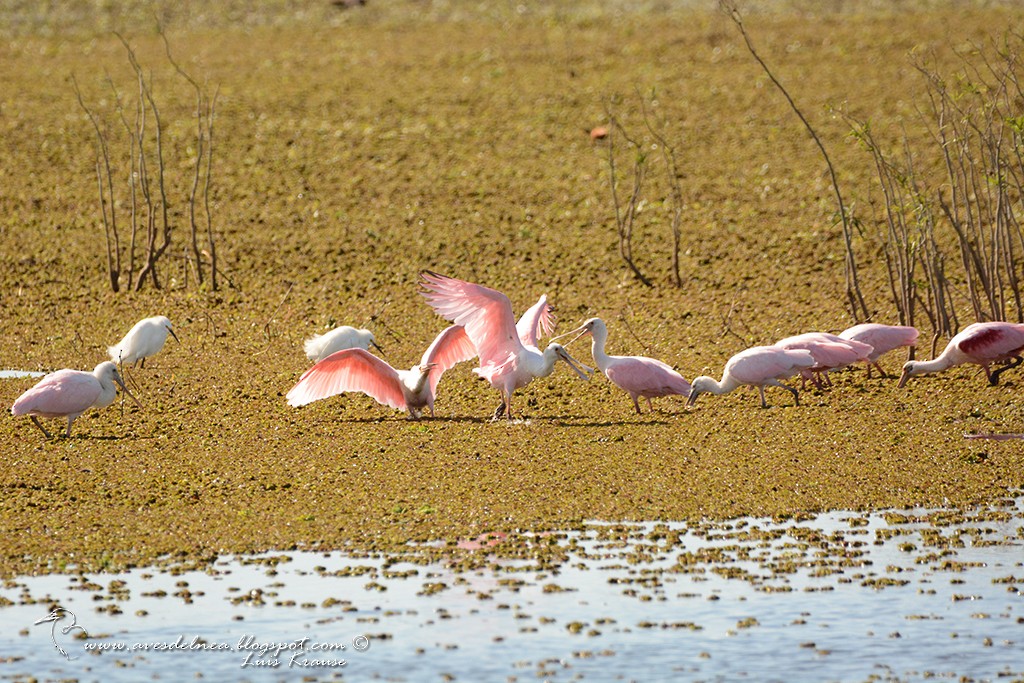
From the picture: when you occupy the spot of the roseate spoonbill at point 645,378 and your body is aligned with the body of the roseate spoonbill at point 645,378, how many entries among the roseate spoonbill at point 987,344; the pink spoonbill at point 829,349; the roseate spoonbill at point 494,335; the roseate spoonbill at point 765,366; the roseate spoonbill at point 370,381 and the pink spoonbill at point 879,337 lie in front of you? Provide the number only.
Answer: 2

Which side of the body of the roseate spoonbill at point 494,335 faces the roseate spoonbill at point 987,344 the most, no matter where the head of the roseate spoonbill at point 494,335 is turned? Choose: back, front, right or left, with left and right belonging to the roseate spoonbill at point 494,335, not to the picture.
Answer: front

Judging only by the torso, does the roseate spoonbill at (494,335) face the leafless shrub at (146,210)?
no

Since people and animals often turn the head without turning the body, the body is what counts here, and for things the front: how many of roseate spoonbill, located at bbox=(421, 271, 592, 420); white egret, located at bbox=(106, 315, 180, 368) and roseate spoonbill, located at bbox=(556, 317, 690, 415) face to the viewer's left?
1

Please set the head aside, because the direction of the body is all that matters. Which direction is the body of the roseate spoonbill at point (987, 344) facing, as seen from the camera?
to the viewer's left

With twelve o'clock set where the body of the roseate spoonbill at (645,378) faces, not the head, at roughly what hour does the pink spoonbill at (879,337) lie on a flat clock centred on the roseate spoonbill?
The pink spoonbill is roughly at 5 o'clock from the roseate spoonbill.

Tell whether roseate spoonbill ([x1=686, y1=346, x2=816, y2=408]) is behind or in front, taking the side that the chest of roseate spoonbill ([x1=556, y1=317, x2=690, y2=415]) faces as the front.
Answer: behind

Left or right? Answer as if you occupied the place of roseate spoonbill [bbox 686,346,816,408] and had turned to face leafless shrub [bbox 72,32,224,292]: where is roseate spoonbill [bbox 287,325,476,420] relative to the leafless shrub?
left

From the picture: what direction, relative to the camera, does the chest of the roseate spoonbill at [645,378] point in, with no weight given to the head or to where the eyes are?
to the viewer's left

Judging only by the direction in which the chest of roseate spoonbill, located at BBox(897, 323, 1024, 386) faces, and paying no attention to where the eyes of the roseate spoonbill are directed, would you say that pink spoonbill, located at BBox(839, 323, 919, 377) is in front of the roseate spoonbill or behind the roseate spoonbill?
in front

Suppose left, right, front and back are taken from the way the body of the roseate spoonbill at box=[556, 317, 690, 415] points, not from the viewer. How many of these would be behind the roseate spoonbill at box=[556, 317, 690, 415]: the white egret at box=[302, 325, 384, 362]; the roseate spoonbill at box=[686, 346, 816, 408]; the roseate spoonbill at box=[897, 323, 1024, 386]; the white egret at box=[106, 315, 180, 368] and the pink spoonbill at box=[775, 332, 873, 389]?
3

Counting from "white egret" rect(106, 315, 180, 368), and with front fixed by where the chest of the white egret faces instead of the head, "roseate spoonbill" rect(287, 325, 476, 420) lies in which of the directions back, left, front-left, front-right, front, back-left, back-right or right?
front-right

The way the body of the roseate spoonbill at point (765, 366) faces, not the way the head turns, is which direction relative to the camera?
to the viewer's left

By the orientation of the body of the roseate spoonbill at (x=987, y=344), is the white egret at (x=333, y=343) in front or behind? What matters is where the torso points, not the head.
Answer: in front

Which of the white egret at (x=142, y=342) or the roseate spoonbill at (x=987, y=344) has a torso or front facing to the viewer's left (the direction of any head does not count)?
the roseate spoonbill

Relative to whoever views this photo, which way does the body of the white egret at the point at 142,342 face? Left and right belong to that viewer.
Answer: facing to the right of the viewer

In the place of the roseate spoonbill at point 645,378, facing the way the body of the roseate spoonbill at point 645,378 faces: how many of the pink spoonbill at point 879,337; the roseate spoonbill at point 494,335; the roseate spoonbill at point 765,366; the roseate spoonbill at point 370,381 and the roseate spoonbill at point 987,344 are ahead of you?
2

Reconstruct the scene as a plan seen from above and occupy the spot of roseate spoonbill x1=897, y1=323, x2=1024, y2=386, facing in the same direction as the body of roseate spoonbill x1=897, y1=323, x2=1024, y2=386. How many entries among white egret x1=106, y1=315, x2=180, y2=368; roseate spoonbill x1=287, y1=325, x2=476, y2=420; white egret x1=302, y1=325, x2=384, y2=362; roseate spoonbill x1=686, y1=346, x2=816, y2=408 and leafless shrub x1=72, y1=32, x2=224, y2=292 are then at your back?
0

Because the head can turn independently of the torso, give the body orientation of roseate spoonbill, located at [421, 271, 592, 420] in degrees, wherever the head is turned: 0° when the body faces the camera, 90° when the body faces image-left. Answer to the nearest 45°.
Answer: approximately 270°
